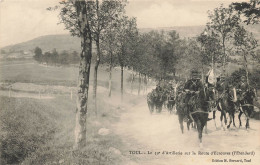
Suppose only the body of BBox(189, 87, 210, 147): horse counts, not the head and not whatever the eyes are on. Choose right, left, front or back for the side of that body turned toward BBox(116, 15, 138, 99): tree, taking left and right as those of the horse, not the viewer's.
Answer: back

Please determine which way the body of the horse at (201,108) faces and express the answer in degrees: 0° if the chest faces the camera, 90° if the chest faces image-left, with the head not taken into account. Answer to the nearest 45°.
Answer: approximately 0°

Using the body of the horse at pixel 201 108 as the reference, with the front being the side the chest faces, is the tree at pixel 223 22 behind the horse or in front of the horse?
behind

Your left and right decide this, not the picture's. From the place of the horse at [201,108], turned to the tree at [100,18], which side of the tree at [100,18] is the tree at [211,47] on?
right

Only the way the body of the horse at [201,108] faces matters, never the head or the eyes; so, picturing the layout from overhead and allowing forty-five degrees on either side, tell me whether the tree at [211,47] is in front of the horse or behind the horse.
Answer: behind

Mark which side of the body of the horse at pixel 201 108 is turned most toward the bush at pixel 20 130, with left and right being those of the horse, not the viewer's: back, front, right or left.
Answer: right

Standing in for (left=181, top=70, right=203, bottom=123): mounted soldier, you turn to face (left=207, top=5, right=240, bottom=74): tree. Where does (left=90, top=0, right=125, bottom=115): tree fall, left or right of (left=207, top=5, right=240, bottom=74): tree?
left

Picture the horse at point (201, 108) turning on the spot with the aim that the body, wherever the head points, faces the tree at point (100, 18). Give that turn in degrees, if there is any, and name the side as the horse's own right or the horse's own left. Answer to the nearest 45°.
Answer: approximately 135° to the horse's own right
